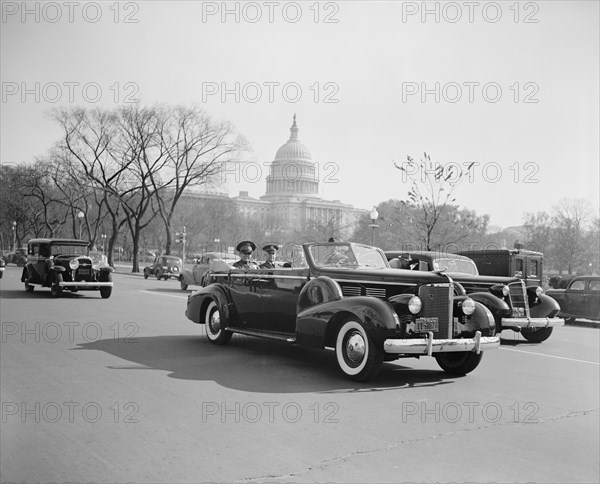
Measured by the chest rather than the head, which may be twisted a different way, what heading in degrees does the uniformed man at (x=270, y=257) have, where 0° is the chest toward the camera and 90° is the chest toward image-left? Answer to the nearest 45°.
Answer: approximately 315°

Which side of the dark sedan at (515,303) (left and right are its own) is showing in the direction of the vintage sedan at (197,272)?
back

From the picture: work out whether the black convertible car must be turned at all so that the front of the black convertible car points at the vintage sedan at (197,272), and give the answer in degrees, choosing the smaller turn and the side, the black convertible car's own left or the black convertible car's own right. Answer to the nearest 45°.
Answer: approximately 135° to the black convertible car's own left

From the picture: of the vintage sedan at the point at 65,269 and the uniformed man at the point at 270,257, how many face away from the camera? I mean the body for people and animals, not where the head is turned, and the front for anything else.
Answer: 0

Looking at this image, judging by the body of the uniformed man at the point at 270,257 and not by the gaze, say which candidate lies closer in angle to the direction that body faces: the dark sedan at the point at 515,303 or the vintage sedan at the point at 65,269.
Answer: the dark sedan

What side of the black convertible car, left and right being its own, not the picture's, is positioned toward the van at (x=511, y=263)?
left

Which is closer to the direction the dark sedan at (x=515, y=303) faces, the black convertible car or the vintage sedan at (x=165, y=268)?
the black convertible car

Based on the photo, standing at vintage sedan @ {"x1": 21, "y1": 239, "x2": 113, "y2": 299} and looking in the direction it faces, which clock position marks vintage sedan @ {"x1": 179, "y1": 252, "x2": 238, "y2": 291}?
vintage sedan @ {"x1": 179, "y1": 252, "x2": 238, "y2": 291} is roughly at 9 o'clock from vintage sedan @ {"x1": 21, "y1": 239, "x2": 113, "y2": 299}.

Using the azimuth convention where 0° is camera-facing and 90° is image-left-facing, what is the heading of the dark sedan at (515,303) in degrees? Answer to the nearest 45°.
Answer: approximately 315°

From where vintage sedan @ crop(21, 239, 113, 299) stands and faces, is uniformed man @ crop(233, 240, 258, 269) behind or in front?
in front

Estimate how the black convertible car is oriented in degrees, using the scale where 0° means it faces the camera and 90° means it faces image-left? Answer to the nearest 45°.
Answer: approximately 315°
